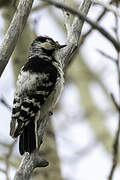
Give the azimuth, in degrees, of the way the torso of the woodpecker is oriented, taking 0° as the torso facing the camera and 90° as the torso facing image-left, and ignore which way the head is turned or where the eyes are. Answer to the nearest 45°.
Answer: approximately 225°

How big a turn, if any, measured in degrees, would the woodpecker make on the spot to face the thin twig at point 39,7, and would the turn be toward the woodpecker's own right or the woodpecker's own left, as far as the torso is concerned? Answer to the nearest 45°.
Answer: approximately 45° to the woodpecker's own left
